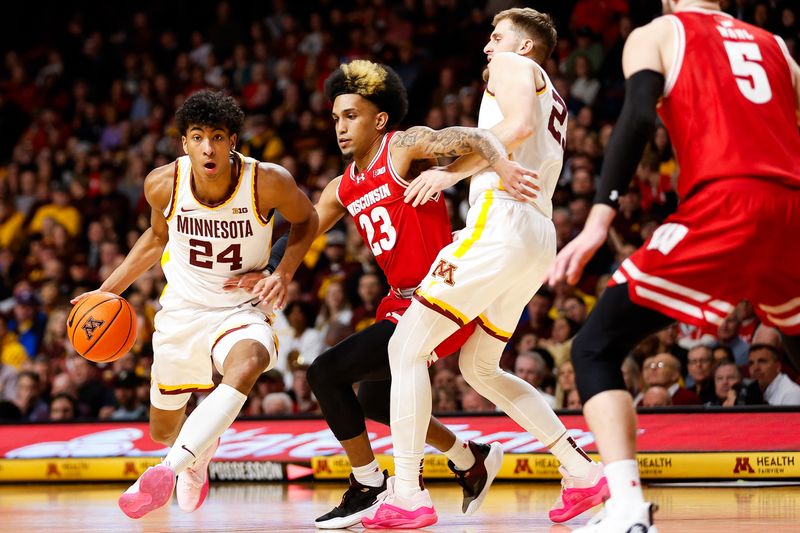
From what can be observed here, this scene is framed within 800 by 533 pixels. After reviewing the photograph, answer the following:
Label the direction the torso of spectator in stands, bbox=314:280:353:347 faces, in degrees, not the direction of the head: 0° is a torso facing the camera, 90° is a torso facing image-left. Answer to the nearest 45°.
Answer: approximately 0°

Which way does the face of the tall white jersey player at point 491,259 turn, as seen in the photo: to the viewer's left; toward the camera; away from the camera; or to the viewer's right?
to the viewer's left

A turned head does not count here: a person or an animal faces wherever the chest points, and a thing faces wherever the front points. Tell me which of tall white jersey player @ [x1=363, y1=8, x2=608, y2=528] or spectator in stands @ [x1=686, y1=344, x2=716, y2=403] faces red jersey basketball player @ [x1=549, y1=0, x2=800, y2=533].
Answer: the spectator in stands

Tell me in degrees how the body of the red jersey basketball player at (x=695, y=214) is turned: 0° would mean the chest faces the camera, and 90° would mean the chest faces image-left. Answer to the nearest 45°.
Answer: approximately 135°

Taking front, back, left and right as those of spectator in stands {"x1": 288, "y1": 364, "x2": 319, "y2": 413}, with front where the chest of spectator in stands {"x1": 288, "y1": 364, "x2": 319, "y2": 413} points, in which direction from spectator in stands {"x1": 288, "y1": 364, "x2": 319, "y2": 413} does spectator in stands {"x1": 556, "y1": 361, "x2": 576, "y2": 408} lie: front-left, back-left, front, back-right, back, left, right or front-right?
front-left

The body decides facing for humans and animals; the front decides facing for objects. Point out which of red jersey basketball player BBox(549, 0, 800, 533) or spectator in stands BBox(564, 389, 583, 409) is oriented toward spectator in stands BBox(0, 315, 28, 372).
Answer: the red jersey basketball player

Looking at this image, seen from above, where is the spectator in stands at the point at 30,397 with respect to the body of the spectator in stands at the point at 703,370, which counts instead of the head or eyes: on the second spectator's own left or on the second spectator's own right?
on the second spectator's own right

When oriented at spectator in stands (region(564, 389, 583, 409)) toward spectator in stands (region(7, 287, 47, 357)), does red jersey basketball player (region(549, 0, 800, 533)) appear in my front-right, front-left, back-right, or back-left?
back-left

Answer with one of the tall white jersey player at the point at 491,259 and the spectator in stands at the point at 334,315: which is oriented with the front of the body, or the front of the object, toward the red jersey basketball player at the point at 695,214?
the spectator in stands
